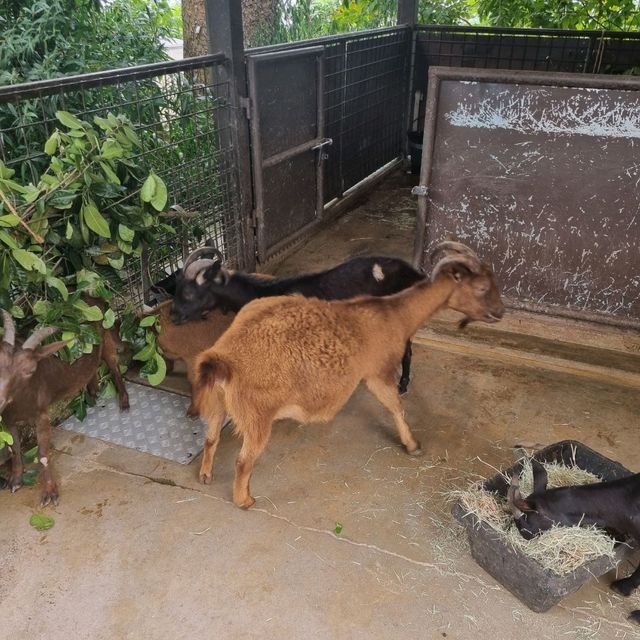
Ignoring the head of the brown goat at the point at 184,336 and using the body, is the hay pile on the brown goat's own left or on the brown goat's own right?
on the brown goat's own left

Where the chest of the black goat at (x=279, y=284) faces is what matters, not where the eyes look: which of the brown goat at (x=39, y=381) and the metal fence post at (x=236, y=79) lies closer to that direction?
the brown goat

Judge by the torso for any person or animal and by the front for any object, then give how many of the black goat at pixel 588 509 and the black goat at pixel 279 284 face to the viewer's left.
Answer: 2

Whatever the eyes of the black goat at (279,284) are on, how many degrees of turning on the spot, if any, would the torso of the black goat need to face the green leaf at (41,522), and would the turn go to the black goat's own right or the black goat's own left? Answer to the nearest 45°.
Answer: approximately 45° to the black goat's own left

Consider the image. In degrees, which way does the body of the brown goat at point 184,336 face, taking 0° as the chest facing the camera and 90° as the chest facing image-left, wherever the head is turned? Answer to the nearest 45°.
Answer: approximately 45°

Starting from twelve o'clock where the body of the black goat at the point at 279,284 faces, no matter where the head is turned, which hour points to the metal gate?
The metal gate is roughly at 3 o'clock from the black goat.

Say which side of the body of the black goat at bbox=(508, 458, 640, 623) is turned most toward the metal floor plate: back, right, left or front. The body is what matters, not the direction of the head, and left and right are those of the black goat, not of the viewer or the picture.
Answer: front

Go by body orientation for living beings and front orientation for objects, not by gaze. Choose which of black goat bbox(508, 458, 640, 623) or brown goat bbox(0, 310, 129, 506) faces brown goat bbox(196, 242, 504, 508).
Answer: the black goat

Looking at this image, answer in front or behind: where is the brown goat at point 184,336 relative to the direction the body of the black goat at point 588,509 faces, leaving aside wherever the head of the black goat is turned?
in front

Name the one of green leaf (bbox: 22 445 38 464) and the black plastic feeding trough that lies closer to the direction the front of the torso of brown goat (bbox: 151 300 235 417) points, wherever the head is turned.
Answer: the green leaf

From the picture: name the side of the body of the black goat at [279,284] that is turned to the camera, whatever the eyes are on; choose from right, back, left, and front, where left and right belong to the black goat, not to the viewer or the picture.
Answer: left

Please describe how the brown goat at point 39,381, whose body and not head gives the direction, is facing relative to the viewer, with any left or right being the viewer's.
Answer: facing the viewer and to the left of the viewer

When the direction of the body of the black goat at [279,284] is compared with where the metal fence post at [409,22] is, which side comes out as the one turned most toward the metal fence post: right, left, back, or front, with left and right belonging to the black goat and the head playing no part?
right

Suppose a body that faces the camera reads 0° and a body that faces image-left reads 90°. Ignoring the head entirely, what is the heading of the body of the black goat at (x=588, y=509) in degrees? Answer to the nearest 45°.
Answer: approximately 90°
